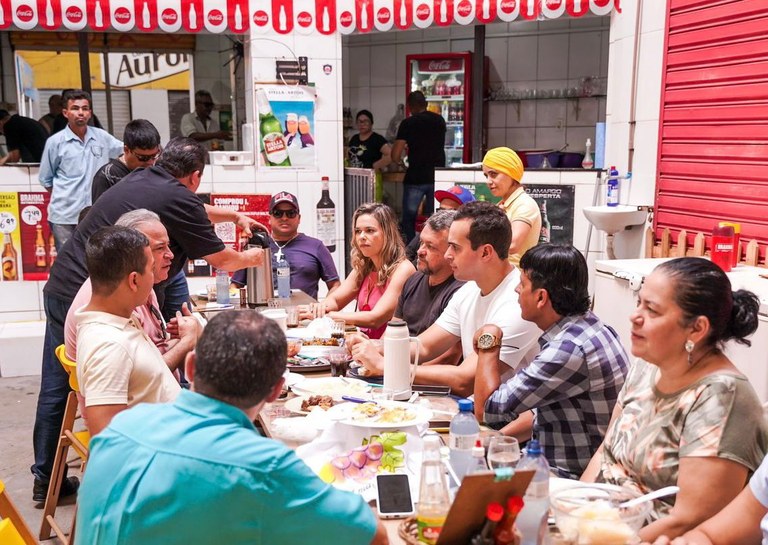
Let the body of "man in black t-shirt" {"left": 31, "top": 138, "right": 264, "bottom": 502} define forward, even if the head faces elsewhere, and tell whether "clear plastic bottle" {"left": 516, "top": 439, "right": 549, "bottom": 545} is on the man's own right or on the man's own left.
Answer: on the man's own right

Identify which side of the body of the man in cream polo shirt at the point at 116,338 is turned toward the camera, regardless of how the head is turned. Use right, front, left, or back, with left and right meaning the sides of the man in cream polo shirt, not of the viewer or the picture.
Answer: right

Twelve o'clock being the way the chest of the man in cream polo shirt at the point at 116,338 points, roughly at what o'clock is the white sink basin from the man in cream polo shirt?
The white sink basin is roughly at 11 o'clock from the man in cream polo shirt.

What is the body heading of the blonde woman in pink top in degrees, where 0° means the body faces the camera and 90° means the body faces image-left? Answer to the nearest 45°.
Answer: approximately 45°

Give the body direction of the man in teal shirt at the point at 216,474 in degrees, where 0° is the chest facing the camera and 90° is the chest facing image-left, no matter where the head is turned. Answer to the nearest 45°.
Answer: approximately 180°

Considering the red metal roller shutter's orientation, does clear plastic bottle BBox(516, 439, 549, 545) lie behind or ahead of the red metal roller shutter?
ahead

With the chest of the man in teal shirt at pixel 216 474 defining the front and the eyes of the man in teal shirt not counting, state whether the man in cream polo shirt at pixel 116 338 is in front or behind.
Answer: in front

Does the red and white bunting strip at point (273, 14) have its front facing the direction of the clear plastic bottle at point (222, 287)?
yes

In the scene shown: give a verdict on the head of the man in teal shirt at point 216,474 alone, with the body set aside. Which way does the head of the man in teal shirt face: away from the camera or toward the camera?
away from the camera

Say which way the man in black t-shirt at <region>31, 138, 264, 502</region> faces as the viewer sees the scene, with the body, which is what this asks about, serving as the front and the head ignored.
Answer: to the viewer's right

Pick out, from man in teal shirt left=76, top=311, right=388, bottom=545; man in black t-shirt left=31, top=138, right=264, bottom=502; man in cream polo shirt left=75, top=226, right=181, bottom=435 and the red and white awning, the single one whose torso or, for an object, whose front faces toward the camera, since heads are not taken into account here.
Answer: the red and white awning

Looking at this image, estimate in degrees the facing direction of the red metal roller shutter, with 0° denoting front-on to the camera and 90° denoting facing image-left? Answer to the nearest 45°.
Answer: approximately 45°

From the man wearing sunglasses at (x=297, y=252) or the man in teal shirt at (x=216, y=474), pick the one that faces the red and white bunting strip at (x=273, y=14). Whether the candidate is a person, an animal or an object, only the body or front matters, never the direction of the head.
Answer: the man in teal shirt

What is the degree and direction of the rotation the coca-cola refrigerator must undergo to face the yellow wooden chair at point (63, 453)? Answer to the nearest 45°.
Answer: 0° — it already faces it
